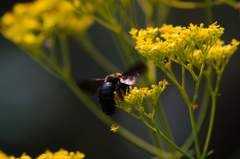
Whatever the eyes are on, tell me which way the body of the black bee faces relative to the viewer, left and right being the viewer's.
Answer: facing away from the viewer and to the right of the viewer
